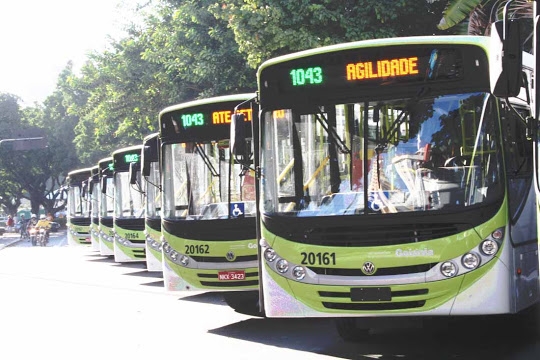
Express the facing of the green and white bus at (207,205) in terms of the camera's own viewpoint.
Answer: facing the viewer and to the left of the viewer

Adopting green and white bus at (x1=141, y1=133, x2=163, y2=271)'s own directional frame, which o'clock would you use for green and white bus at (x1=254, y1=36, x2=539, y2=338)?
green and white bus at (x1=254, y1=36, x2=539, y2=338) is roughly at 10 o'clock from green and white bus at (x1=141, y1=133, x2=163, y2=271).

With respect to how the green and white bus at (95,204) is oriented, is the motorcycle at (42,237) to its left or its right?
on its right

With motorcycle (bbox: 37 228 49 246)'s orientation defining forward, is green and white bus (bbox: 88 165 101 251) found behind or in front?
in front

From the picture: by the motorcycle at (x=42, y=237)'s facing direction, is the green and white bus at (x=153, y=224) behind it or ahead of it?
ahead

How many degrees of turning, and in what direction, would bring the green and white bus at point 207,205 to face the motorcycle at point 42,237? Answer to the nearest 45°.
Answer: approximately 135° to its right

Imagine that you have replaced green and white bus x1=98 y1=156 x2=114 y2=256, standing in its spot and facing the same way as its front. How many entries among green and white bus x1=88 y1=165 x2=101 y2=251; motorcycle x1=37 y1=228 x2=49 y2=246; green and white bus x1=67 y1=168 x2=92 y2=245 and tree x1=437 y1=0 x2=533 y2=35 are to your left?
1
